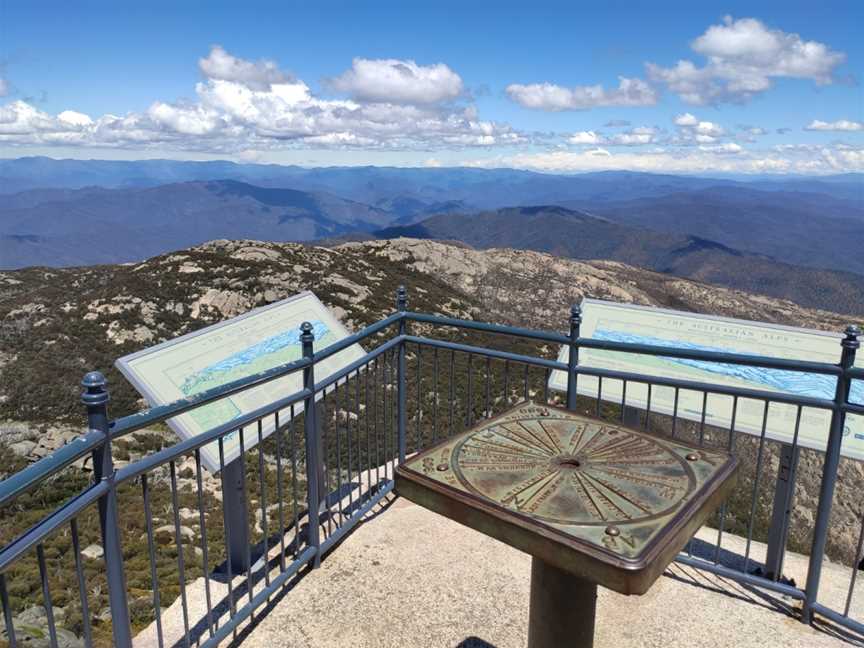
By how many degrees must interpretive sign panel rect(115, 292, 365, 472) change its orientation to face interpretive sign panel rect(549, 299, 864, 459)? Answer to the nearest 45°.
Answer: approximately 45° to its left

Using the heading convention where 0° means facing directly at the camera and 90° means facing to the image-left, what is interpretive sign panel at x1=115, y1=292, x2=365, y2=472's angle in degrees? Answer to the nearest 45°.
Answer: approximately 315°
